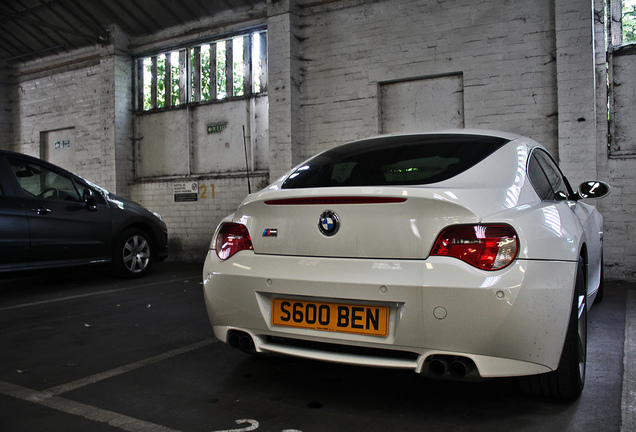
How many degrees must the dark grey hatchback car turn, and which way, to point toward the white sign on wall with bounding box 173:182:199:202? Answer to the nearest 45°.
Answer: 0° — it already faces it

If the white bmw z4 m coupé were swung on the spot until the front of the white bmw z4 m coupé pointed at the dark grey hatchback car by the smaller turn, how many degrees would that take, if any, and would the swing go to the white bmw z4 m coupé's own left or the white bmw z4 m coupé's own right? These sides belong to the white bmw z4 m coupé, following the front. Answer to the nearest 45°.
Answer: approximately 90° to the white bmw z4 m coupé's own left

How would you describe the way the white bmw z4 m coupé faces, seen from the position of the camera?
facing away from the viewer and to the right of the viewer

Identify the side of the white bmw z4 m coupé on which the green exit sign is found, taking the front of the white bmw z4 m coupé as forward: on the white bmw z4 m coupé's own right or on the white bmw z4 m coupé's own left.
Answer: on the white bmw z4 m coupé's own left

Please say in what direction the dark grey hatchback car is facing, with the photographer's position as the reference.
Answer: facing away from the viewer and to the right of the viewer

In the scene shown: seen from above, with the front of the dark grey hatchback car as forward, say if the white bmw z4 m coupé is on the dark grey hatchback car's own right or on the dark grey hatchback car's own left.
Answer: on the dark grey hatchback car's own right

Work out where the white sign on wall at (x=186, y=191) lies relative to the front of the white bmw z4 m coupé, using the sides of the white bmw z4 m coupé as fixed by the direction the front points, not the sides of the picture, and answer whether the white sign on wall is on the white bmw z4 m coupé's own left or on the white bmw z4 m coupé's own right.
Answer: on the white bmw z4 m coupé's own left
